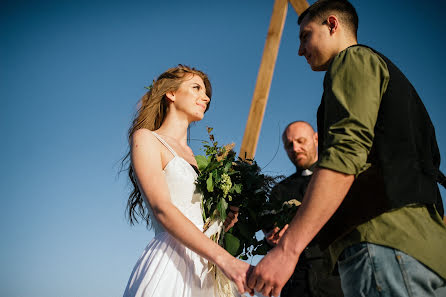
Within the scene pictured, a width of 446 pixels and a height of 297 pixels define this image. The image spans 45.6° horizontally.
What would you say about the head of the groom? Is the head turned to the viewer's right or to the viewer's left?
to the viewer's left

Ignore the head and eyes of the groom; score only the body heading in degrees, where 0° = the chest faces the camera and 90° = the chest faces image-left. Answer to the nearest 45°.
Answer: approximately 90°

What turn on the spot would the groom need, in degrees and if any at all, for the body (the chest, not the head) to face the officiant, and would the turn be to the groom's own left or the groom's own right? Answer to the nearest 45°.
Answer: approximately 90° to the groom's own right
